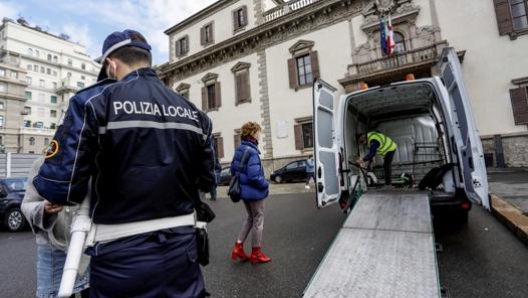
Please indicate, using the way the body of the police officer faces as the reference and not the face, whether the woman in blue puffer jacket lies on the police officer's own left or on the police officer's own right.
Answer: on the police officer's own right

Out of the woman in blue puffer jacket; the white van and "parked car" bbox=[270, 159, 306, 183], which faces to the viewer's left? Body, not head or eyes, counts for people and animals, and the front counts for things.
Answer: the parked car

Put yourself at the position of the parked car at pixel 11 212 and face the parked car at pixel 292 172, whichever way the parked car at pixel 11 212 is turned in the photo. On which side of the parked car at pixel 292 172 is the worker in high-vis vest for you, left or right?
right

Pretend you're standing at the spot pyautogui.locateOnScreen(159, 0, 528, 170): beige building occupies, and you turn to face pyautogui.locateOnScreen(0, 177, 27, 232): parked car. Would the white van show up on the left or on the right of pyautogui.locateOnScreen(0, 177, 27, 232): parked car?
left

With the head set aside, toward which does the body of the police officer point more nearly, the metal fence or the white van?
the metal fence

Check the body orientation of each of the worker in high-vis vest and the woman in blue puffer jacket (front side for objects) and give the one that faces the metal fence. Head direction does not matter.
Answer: the worker in high-vis vest

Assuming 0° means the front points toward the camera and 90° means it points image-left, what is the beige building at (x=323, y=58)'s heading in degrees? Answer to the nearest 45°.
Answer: approximately 45°

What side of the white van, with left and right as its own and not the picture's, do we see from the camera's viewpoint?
back

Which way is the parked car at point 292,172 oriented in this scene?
to the viewer's left

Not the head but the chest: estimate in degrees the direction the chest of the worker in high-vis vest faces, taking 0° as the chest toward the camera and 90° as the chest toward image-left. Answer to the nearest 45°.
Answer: approximately 90°
